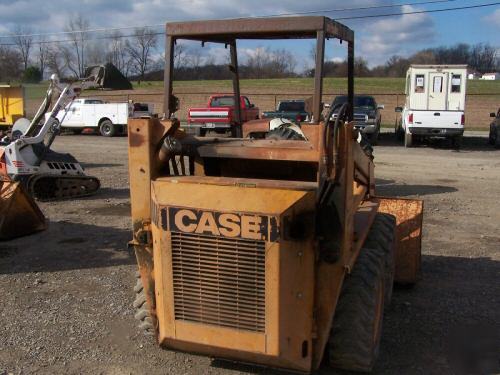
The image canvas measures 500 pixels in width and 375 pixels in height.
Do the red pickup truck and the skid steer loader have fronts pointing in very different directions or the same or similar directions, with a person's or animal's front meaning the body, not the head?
same or similar directions

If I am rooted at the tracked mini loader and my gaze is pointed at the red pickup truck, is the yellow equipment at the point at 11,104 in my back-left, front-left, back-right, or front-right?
front-left

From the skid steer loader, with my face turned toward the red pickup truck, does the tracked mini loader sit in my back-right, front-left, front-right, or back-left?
front-left

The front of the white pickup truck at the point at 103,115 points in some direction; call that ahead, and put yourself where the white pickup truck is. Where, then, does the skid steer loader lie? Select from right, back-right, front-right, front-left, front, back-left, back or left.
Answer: back-left

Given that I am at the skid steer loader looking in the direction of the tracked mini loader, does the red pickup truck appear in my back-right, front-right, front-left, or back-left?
front-right

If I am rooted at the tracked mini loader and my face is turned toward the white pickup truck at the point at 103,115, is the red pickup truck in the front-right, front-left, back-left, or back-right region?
front-right

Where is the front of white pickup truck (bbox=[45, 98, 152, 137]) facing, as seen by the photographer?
facing away from the viewer and to the left of the viewer

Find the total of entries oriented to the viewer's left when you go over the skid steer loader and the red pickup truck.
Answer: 0

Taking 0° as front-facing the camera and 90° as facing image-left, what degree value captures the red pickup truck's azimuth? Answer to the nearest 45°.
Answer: approximately 225°

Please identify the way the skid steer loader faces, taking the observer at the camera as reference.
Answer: facing away from the viewer and to the right of the viewer

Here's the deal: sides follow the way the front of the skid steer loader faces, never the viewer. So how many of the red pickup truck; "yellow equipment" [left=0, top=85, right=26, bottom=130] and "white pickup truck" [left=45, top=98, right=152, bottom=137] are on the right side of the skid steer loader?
0

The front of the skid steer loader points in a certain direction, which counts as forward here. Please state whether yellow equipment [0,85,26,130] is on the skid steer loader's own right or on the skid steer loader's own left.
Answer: on the skid steer loader's own left

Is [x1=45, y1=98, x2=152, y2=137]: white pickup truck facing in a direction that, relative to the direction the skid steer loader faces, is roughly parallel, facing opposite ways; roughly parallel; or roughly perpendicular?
roughly perpendicular

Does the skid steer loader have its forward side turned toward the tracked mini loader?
no

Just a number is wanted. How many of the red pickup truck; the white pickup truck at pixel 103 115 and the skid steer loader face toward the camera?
0

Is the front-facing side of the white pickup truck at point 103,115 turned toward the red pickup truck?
no

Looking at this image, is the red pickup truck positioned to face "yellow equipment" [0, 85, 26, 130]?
no
